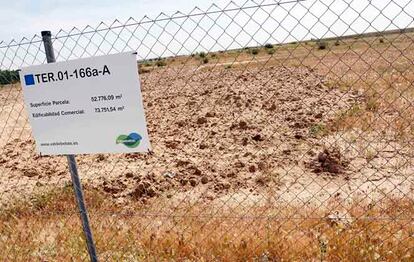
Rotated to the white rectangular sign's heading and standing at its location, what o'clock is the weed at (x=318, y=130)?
The weed is roughly at 6 o'clock from the white rectangular sign.

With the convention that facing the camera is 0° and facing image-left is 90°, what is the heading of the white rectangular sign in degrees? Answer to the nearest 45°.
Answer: approximately 45°

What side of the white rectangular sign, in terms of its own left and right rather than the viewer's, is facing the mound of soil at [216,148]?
back
